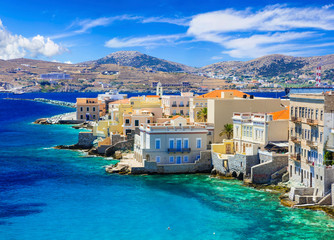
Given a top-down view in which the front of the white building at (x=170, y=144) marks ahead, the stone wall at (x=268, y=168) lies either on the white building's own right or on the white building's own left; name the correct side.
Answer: on the white building's own left

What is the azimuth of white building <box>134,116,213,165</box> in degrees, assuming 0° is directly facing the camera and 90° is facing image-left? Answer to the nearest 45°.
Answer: approximately 0°

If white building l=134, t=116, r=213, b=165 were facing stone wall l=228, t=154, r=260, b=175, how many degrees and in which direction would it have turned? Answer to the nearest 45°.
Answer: approximately 45° to its left
